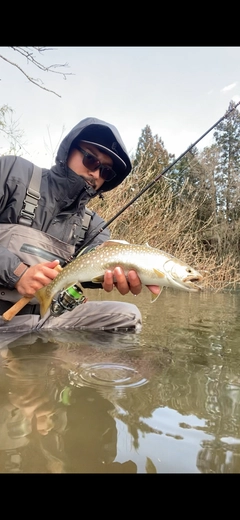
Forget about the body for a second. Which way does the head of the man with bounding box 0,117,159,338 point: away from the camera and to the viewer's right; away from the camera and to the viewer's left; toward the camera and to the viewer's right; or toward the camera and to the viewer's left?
toward the camera and to the viewer's right

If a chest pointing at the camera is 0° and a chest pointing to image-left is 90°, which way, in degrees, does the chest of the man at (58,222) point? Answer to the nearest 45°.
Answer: approximately 315°
